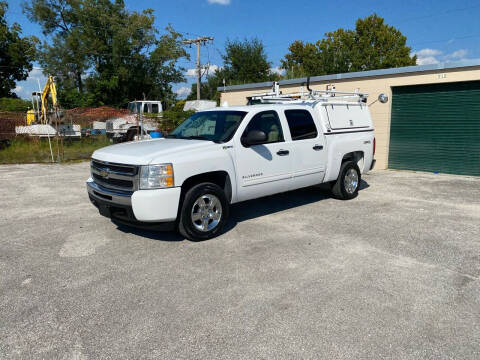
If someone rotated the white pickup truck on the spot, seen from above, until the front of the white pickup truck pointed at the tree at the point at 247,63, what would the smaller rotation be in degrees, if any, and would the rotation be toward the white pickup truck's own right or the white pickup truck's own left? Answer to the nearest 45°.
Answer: approximately 135° to the white pickup truck's own right

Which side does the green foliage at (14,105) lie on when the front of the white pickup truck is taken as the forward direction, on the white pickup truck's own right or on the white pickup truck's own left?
on the white pickup truck's own right

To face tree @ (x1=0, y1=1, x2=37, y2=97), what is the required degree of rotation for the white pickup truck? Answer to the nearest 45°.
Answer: approximately 90° to its right

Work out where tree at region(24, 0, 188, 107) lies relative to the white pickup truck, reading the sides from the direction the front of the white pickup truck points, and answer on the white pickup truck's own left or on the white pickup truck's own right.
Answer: on the white pickup truck's own right

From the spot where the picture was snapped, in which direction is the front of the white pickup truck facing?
facing the viewer and to the left of the viewer
